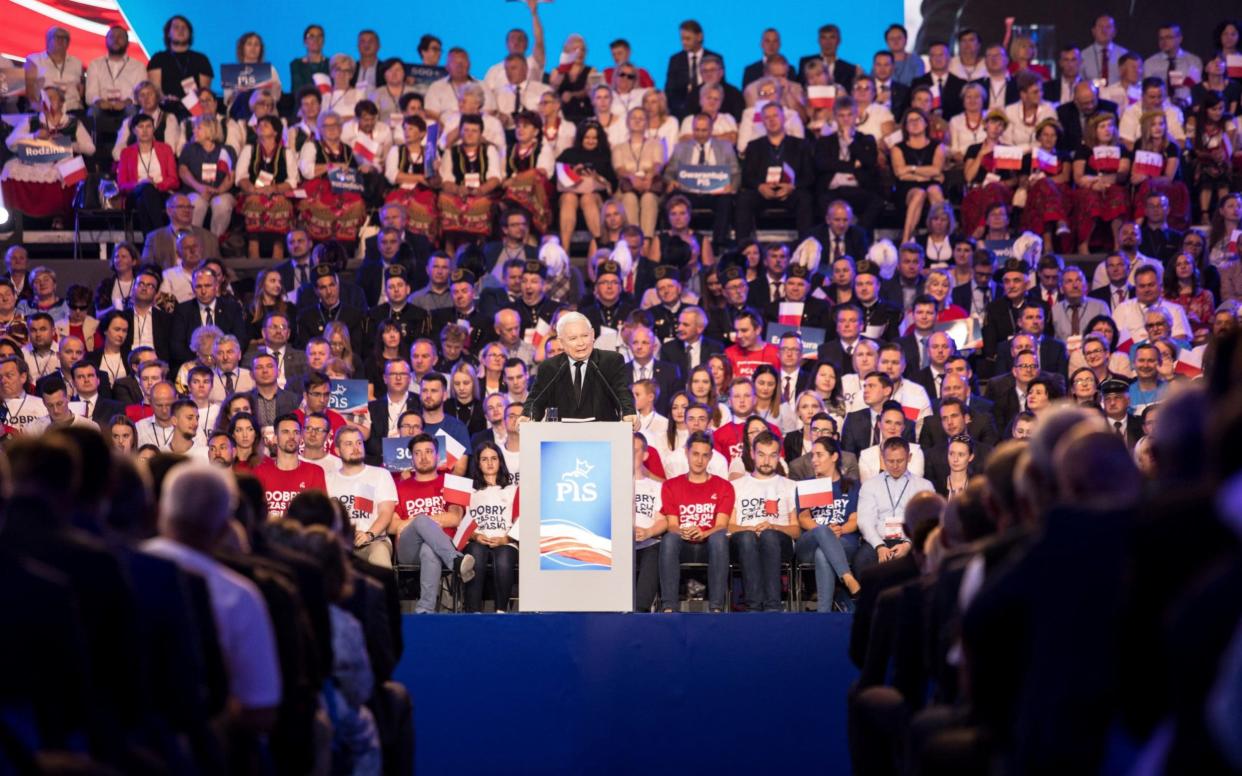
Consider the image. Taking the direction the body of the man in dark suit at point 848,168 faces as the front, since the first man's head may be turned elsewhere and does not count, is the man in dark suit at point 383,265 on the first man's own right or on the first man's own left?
on the first man's own right

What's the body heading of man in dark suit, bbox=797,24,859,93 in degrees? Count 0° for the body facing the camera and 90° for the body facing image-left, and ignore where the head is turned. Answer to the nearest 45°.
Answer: approximately 0°

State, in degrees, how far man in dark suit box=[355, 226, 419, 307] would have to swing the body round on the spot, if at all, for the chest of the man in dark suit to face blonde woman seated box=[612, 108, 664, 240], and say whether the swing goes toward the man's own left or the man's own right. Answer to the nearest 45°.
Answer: approximately 90° to the man's own left
